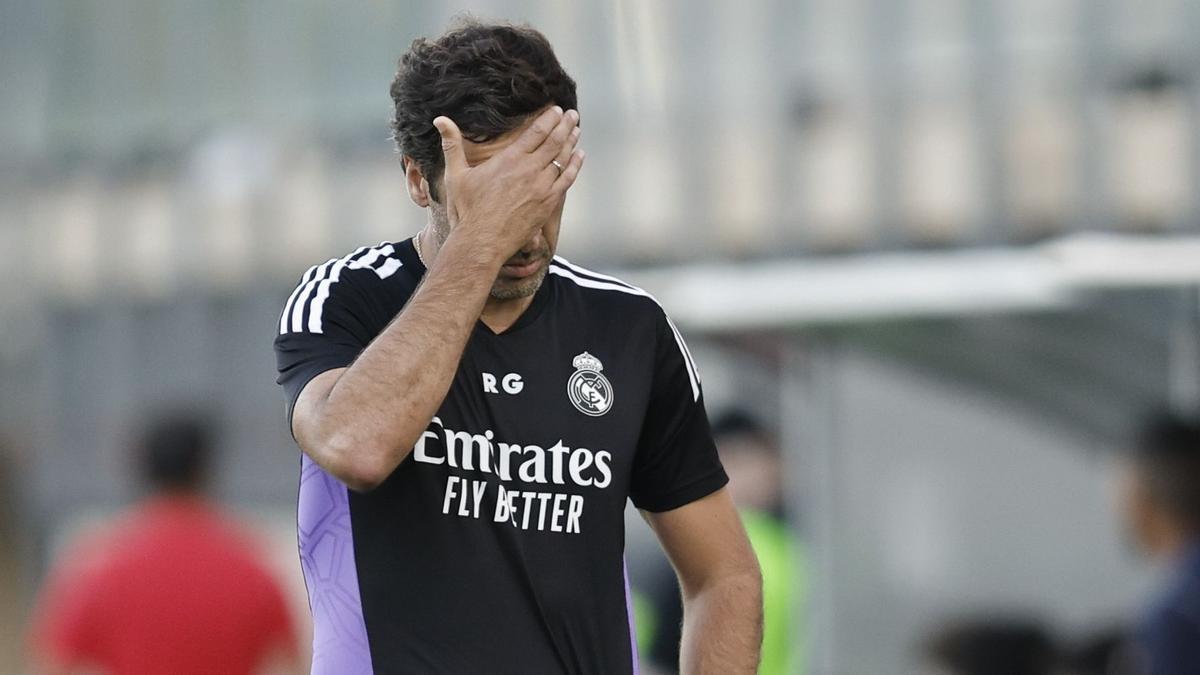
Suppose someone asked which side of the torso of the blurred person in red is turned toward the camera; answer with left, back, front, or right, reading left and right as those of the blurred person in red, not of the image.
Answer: back

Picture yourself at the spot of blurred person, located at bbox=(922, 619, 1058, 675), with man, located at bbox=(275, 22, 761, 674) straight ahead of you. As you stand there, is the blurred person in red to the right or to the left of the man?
right

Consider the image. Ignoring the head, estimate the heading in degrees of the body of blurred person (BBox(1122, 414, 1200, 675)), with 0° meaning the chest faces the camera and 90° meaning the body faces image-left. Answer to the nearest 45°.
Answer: approximately 90°

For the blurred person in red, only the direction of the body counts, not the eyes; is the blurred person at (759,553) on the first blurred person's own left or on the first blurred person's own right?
on the first blurred person's own right

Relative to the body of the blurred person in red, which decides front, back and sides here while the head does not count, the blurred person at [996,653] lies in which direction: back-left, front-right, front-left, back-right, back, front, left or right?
right

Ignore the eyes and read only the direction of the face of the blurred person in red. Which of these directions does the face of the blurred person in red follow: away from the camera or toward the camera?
away from the camera

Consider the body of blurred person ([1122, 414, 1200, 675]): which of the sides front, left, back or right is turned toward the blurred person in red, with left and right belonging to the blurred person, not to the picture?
front
